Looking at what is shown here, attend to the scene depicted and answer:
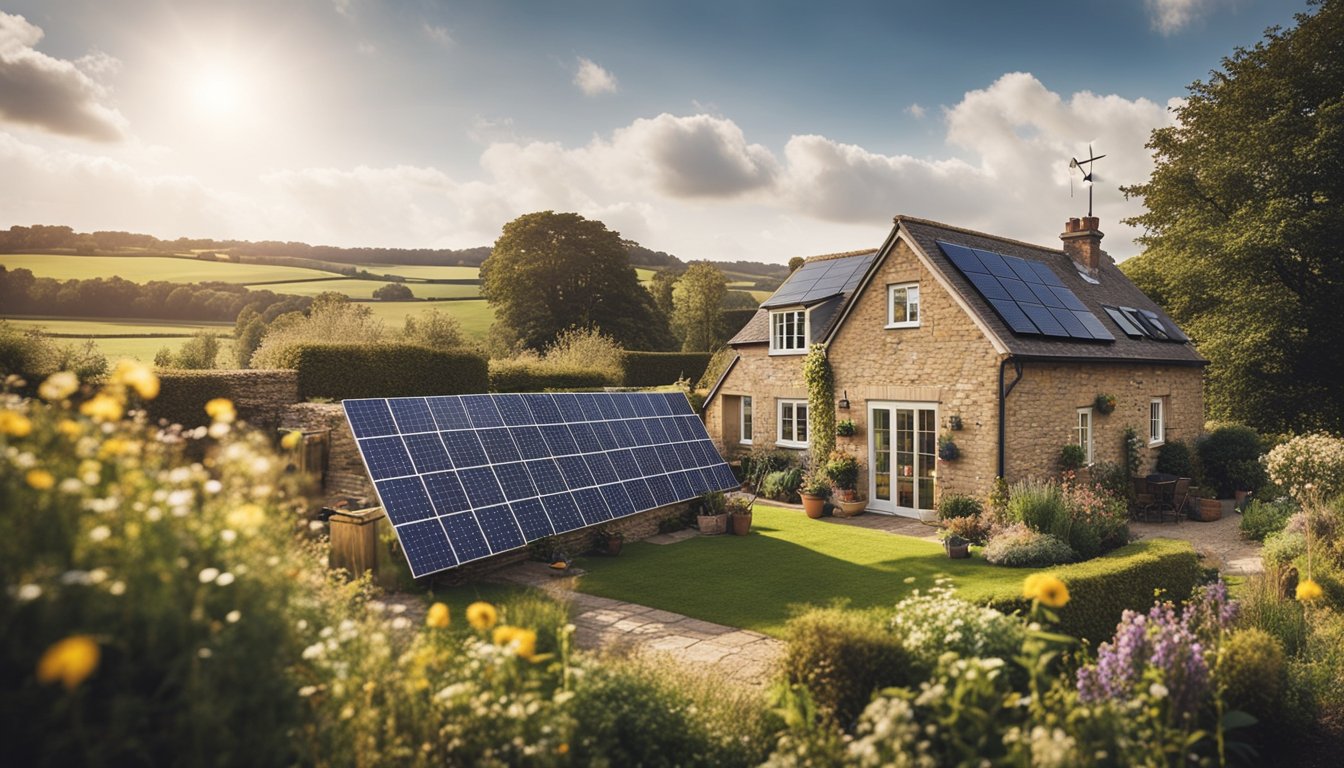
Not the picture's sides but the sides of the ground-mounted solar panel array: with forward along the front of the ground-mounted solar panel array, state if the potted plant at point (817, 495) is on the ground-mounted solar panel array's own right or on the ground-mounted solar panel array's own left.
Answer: on the ground-mounted solar panel array's own left

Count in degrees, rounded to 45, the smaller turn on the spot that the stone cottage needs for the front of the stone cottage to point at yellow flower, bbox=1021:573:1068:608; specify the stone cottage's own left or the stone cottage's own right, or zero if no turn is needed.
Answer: approximately 45° to the stone cottage's own left

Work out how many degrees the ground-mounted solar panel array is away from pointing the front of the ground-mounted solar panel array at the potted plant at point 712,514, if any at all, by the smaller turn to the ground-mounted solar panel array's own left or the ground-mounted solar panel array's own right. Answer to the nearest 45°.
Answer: approximately 90° to the ground-mounted solar panel array's own left

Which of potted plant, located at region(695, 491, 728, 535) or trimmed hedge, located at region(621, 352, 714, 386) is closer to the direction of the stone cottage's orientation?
the potted plant

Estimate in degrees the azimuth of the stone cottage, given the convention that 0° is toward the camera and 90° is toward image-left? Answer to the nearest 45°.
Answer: approximately 45°

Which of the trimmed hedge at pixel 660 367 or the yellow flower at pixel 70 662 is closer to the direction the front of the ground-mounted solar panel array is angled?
the yellow flower

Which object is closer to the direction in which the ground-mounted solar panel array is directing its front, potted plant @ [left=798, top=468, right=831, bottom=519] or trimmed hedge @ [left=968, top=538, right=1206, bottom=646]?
the trimmed hedge
